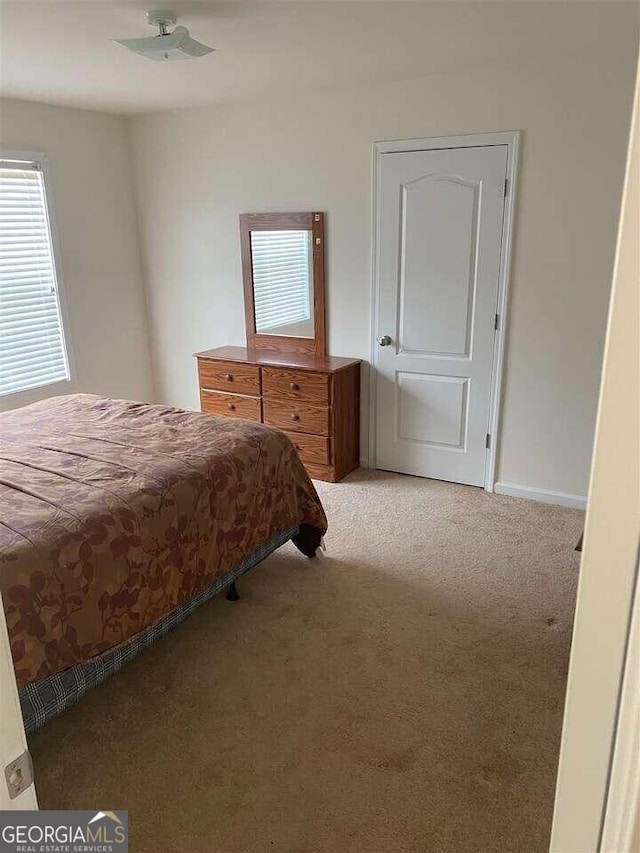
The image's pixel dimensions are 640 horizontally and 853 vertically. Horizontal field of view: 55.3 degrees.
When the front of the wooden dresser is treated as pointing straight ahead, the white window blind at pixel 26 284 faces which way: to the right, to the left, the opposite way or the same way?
to the left

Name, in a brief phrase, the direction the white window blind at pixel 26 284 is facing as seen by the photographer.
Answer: facing the viewer and to the right of the viewer

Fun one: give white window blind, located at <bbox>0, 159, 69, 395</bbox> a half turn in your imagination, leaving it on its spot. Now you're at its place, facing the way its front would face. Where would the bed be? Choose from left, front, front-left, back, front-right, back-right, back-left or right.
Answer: back-left

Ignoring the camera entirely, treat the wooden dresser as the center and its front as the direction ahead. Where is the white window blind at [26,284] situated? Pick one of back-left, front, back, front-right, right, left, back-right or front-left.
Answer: front-right

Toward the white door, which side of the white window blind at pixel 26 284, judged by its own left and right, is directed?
front

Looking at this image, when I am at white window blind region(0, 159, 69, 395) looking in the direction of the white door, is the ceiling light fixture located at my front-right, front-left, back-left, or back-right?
front-right

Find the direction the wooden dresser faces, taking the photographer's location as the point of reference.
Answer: facing the viewer and to the left of the viewer

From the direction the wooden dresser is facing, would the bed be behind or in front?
in front
